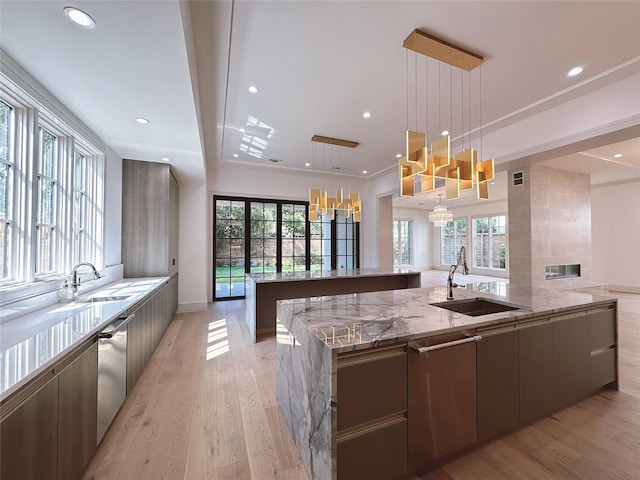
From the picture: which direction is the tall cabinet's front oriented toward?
to the viewer's right

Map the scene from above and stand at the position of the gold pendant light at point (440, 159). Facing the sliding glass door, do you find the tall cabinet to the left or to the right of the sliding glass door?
left

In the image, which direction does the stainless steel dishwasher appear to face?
to the viewer's right

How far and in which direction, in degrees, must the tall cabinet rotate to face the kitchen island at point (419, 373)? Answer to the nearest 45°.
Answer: approximately 90° to its right

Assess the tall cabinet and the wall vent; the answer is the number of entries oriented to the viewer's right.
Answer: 1

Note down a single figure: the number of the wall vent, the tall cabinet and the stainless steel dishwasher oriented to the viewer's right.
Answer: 2

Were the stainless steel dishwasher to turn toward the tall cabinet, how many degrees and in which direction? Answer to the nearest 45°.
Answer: approximately 90° to its left

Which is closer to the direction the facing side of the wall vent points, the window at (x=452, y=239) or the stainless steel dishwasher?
the stainless steel dishwasher

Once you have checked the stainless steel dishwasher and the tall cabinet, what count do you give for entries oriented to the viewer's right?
2

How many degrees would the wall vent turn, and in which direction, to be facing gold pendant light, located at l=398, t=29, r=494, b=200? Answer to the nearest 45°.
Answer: approximately 45° to its left

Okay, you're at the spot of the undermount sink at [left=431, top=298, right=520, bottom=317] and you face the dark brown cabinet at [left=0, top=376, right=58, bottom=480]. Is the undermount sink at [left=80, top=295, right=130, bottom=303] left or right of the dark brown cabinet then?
right

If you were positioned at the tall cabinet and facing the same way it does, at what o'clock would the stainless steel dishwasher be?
The stainless steel dishwasher is roughly at 3 o'clock from the tall cabinet.

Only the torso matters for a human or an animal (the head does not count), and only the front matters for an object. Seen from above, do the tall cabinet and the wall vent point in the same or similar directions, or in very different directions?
very different directions

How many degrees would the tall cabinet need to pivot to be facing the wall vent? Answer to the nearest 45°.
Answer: approximately 45° to its right
